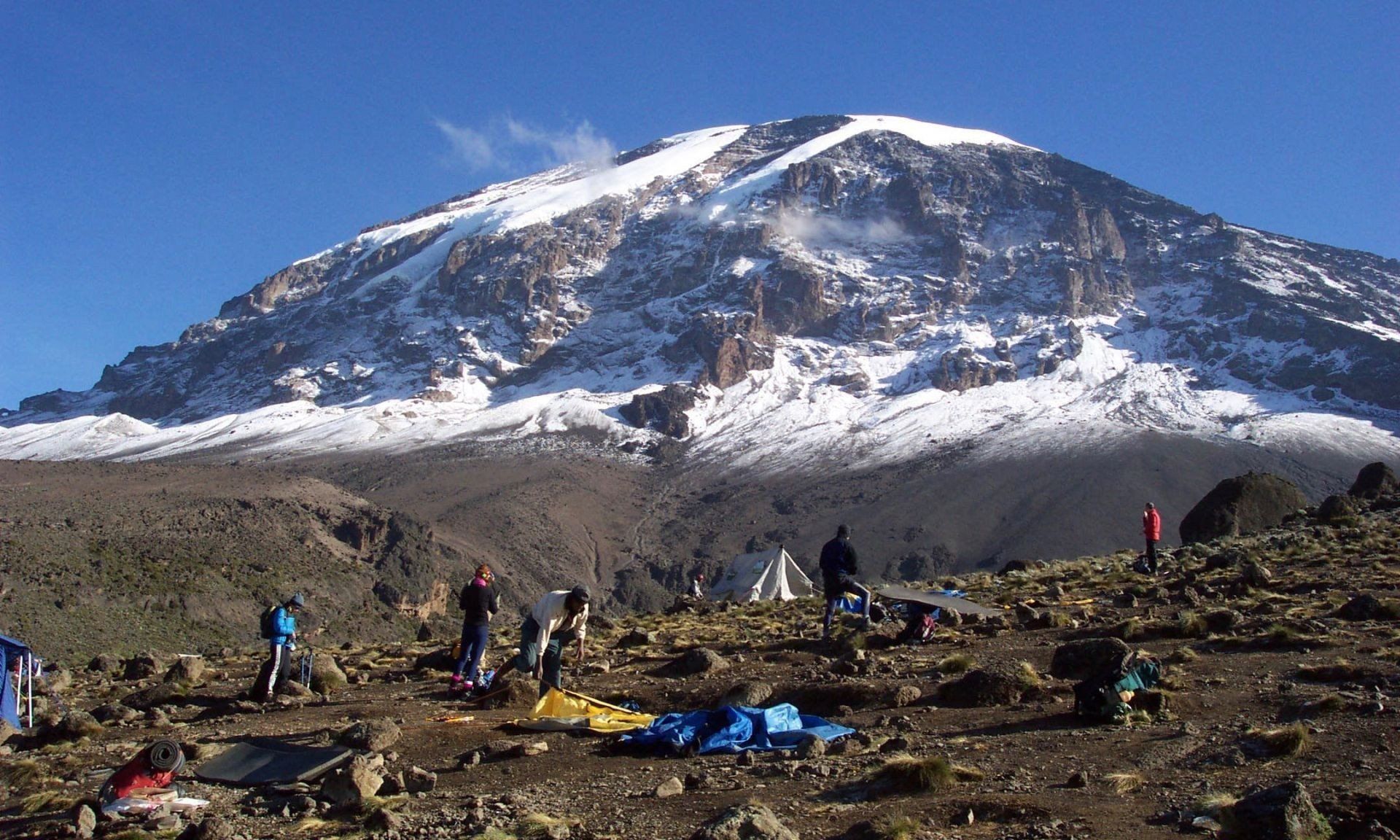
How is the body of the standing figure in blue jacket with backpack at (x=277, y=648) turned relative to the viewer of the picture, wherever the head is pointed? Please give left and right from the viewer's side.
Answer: facing to the right of the viewer

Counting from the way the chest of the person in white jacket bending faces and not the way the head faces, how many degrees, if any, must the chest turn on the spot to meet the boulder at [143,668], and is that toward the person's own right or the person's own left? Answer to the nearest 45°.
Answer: approximately 180°

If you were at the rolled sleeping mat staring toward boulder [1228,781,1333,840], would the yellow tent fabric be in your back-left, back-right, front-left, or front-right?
front-left

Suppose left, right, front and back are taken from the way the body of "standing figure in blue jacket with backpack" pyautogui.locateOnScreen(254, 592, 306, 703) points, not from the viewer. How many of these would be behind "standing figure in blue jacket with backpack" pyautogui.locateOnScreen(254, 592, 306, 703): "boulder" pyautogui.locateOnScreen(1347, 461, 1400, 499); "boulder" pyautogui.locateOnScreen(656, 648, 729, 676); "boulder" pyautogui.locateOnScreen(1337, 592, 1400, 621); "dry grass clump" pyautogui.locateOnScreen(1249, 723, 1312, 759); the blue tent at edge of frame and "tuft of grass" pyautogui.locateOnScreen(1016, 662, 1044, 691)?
1

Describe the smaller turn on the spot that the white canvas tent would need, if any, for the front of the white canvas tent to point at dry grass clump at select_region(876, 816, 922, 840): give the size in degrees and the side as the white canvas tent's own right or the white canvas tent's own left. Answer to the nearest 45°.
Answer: approximately 45° to the white canvas tent's own right

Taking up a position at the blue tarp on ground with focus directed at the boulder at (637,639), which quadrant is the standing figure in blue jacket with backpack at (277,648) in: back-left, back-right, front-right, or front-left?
front-left

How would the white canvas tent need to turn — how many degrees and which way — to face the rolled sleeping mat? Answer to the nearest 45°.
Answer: approximately 45° to its right

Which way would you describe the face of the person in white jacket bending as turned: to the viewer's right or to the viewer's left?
to the viewer's right

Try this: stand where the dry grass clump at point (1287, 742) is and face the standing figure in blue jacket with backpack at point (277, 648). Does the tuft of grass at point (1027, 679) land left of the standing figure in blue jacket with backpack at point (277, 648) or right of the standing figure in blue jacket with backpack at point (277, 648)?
right

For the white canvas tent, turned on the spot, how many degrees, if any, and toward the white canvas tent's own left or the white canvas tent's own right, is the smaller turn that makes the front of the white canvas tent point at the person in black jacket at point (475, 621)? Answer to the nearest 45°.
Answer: approximately 45° to the white canvas tent's own right

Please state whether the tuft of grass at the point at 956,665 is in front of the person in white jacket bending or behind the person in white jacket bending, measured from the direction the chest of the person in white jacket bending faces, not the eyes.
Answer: in front

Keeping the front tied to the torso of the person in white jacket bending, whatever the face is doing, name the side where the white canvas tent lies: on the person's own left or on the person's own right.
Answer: on the person's own left

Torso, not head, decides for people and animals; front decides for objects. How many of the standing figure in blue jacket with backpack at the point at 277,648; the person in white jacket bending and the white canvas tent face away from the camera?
0

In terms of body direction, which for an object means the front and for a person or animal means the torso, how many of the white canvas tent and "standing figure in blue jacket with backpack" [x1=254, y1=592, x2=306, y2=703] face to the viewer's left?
0

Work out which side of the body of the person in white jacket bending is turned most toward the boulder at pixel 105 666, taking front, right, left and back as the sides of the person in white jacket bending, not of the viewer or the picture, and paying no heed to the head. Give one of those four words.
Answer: back

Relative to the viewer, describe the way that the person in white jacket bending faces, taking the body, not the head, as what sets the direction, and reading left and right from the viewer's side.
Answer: facing the viewer and to the right of the viewer
